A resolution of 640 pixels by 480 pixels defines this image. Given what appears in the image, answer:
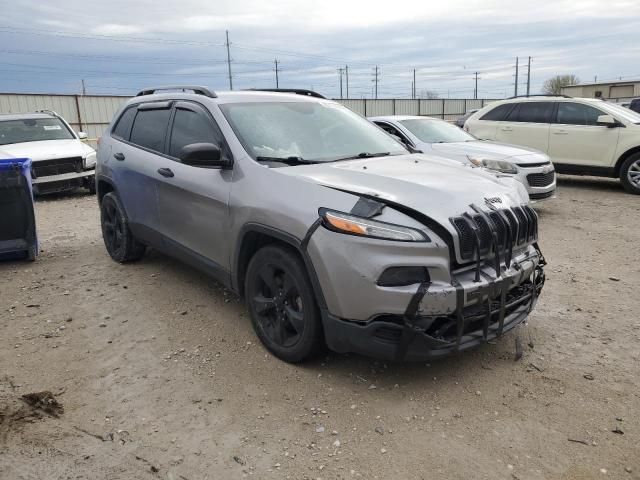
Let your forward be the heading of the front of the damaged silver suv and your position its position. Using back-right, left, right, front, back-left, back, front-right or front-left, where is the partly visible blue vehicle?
back

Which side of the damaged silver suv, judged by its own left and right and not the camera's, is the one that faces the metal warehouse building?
left

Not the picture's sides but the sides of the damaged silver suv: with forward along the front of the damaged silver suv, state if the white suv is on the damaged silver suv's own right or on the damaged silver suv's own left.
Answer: on the damaged silver suv's own left

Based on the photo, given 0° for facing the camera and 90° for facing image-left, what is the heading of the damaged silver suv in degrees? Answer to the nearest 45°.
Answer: approximately 315°
